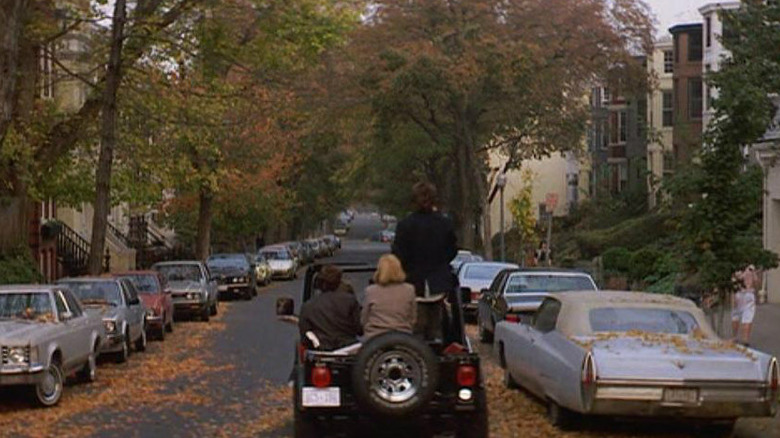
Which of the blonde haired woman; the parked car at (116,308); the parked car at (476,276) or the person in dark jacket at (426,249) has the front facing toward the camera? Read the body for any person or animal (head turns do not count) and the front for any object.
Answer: the parked car at (116,308)

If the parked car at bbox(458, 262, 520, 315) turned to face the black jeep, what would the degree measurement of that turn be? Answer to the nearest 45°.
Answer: approximately 180°

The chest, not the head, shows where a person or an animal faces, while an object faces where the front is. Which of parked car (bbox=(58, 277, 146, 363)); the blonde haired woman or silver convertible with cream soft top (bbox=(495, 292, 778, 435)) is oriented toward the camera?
the parked car

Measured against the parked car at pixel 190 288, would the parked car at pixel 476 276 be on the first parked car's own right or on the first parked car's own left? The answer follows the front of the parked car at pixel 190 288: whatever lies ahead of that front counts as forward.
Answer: on the first parked car's own left

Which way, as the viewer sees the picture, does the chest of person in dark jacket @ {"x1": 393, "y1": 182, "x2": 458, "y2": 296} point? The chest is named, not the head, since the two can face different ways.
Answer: away from the camera

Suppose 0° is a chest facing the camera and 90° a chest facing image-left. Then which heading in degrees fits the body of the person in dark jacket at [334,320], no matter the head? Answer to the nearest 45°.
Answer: approximately 180°

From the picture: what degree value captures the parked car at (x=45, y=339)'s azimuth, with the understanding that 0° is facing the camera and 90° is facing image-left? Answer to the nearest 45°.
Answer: approximately 45°

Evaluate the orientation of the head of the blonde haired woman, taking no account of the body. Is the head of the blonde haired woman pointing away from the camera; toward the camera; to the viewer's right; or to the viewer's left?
away from the camera

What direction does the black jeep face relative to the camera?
away from the camera

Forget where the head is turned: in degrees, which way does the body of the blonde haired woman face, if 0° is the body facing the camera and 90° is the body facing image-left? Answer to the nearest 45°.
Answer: approximately 180°

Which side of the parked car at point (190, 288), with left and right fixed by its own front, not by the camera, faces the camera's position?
front

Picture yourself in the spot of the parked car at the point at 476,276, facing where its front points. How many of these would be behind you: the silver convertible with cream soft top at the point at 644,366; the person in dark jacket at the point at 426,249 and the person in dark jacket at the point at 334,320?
3

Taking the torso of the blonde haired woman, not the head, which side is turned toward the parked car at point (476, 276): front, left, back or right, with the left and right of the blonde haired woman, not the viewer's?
front

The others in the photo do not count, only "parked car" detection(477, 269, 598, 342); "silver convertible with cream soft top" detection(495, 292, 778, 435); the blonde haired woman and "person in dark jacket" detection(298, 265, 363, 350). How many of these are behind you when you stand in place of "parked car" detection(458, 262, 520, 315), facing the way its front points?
4

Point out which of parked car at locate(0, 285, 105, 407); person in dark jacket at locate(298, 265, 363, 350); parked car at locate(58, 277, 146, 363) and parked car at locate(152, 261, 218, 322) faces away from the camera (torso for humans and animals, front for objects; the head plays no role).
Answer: the person in dark jacket
